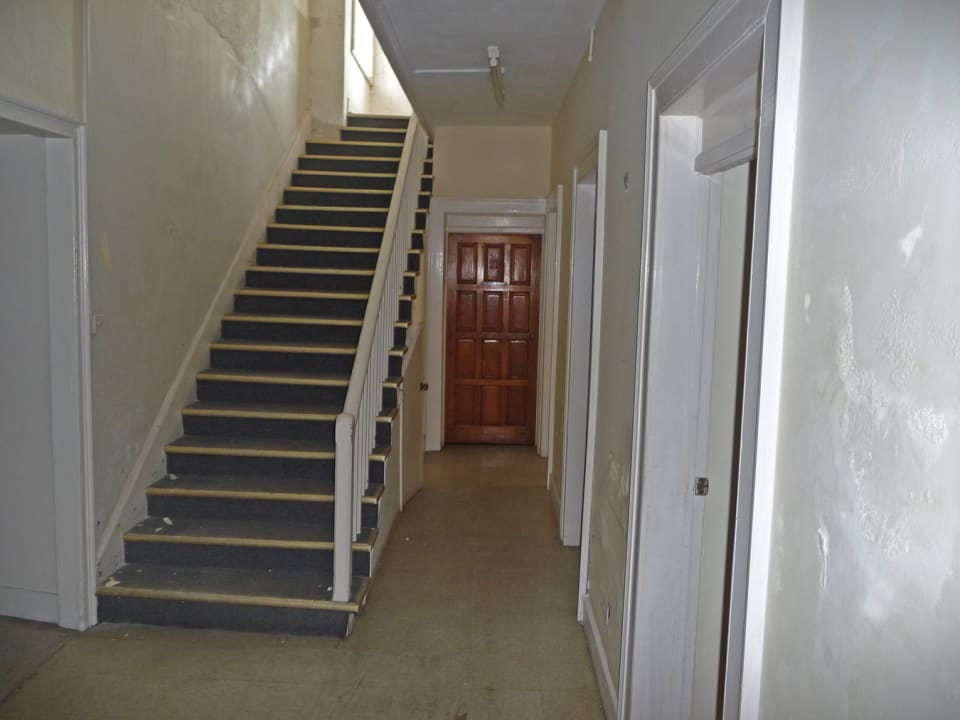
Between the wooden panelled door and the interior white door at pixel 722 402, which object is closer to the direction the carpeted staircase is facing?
the interior white door

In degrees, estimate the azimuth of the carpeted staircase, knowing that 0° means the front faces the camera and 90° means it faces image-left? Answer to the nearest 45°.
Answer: approximately 0°
